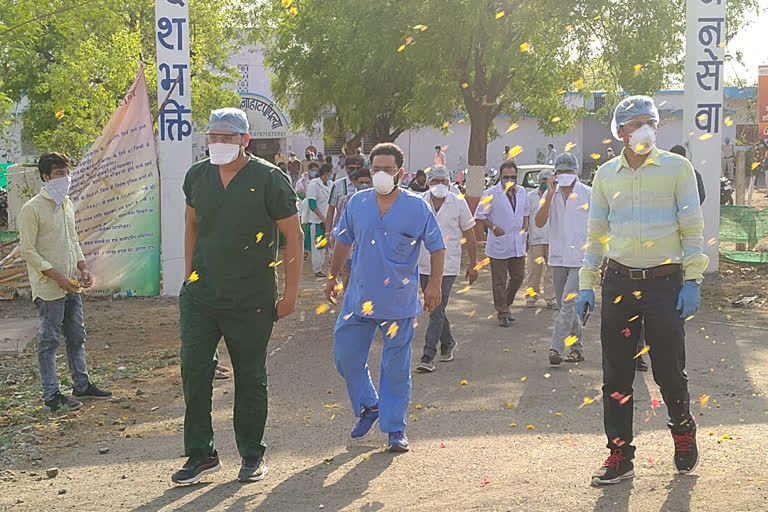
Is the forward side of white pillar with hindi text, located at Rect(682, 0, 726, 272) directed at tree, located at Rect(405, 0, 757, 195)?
no

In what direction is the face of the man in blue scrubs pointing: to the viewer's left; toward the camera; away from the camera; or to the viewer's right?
toward the camera

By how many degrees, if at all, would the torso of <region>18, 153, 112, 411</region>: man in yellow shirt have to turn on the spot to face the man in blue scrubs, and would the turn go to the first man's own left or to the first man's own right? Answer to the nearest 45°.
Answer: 0° — they already face them

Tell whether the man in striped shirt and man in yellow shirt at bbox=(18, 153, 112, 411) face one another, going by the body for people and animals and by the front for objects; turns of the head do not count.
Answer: no

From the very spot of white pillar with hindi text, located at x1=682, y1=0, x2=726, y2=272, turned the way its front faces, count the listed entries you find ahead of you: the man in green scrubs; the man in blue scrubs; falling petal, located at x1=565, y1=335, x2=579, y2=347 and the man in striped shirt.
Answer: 4

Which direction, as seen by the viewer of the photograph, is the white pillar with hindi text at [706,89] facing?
facing the viewer

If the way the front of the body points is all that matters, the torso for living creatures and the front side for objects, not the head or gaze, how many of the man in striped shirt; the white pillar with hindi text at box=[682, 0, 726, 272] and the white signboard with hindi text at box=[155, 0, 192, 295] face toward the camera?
3

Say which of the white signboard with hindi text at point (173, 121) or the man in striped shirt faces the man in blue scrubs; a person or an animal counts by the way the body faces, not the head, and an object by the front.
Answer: the white signboard with hindi text

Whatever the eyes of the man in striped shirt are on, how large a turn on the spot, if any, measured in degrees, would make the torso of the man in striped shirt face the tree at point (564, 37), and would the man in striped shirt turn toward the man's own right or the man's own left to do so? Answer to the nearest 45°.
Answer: approximately 180°

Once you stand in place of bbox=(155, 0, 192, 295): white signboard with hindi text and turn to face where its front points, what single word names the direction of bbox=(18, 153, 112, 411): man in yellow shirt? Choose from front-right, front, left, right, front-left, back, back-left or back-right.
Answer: front

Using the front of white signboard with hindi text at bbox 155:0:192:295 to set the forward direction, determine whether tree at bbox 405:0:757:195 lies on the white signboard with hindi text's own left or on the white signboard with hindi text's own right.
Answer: on the white signboard with hindi text's own left

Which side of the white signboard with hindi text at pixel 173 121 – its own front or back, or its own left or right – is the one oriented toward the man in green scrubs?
front

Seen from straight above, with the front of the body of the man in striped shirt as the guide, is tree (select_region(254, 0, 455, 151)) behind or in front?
behind

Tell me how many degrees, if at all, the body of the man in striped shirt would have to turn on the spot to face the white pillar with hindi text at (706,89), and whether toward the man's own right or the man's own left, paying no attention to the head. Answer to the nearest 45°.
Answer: approximately 180°

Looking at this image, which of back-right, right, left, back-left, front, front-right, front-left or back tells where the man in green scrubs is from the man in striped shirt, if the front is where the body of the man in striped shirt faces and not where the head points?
right

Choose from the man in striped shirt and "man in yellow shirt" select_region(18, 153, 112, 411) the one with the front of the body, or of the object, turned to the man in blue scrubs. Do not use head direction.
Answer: the man in yellow shirt

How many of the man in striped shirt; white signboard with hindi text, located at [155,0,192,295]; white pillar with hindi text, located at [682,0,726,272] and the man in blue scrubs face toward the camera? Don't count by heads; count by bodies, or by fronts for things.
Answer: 4

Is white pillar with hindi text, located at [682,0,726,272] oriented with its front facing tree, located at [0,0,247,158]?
no

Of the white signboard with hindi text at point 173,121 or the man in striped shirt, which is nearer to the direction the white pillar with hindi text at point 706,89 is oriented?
the man in striped shirt
